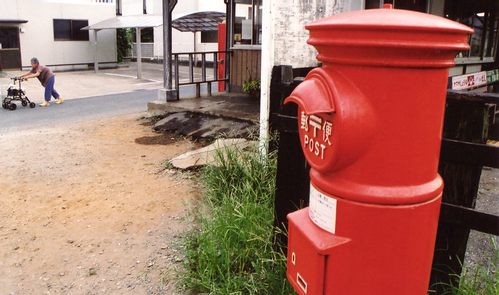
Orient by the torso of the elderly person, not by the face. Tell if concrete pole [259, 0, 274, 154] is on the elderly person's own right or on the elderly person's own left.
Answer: on the elderly person's own left

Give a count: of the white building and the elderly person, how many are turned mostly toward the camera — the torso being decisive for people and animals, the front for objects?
1

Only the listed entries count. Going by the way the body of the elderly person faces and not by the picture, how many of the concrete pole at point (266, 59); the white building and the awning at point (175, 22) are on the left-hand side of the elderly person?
1

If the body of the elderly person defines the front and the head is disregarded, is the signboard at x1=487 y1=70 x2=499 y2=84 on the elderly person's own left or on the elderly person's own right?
on the elderly person's own left

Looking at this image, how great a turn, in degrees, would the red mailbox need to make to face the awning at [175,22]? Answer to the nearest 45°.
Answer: approximately 90° to its right

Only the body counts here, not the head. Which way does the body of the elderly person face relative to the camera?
to the viewer's left

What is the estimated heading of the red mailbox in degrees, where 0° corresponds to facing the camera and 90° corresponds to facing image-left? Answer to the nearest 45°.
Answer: approximately 45°

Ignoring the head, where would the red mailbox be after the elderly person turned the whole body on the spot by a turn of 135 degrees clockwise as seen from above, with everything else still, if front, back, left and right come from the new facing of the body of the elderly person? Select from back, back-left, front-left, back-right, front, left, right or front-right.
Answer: back-right

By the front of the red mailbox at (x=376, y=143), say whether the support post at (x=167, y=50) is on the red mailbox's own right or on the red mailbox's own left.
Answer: on the red mailbox's own right

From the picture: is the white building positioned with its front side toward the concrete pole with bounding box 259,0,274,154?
yes

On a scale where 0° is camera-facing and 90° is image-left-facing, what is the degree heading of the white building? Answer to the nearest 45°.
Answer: approximately 0°

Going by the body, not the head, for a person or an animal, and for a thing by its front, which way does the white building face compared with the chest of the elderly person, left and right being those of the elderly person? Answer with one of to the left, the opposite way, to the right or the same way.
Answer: to the left

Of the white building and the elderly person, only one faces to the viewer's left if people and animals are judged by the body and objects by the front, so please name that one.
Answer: the elderly person

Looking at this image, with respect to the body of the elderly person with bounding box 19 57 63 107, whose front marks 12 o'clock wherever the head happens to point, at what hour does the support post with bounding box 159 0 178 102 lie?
The support post is roughly at 8 o'clock from the elderly person.
